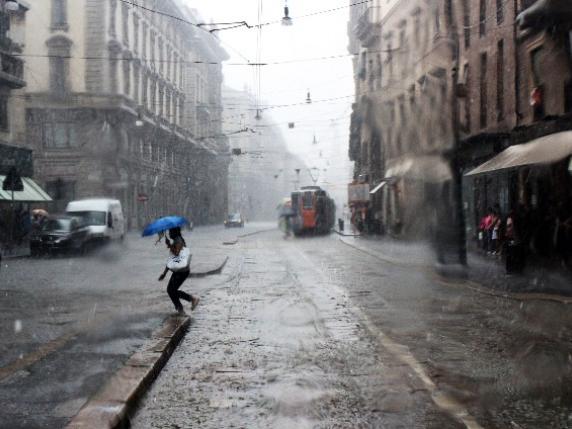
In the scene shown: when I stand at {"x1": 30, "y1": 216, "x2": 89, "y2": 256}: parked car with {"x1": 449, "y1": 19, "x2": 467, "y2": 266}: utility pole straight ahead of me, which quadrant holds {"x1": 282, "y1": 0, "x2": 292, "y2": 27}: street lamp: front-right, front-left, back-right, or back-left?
front-left

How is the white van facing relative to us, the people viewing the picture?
facing the viewer and to the left of the viewer

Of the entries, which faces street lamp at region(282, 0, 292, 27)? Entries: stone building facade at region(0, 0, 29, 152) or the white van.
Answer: the stone building facade

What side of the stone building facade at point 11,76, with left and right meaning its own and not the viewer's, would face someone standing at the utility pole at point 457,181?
front

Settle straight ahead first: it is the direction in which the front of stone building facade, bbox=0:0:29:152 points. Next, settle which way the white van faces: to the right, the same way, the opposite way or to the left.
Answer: to the right

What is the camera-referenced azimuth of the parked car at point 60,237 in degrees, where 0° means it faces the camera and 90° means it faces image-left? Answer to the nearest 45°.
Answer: approximately 45°

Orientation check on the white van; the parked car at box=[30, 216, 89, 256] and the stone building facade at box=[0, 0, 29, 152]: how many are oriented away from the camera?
0

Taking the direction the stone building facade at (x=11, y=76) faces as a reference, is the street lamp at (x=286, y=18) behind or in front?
in front

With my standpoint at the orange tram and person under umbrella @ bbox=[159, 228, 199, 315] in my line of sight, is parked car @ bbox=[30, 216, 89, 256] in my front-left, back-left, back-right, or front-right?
front-right

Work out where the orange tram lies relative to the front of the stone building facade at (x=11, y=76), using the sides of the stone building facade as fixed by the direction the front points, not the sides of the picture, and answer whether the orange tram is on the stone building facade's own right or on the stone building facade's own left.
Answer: on the stone building facade's own left

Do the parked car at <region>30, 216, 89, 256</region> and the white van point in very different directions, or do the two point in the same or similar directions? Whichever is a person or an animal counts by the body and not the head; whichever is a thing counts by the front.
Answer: same or similar directions

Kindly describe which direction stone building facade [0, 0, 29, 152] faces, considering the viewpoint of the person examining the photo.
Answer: facing the viewer and to the right of the viewer
